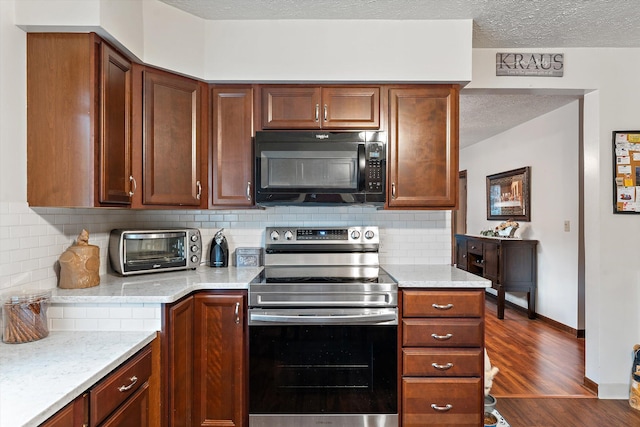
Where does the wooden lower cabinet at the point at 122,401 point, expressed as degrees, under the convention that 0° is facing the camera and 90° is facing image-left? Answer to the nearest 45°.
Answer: approximately 315°

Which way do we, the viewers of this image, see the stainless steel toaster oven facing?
facing the viewer and to the right of the viewer

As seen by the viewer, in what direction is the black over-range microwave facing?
toward the camera

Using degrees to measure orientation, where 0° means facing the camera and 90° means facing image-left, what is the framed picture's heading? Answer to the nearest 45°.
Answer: approximately 45°

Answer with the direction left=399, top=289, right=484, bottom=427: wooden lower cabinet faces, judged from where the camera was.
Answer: facing the viewer

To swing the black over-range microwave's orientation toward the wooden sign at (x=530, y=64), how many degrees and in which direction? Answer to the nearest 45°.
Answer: approximately 90° to its left

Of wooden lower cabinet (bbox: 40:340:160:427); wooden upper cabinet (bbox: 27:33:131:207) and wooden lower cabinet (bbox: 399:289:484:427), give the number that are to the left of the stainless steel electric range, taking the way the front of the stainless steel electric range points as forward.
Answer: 1

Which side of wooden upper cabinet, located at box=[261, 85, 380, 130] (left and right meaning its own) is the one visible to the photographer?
front
